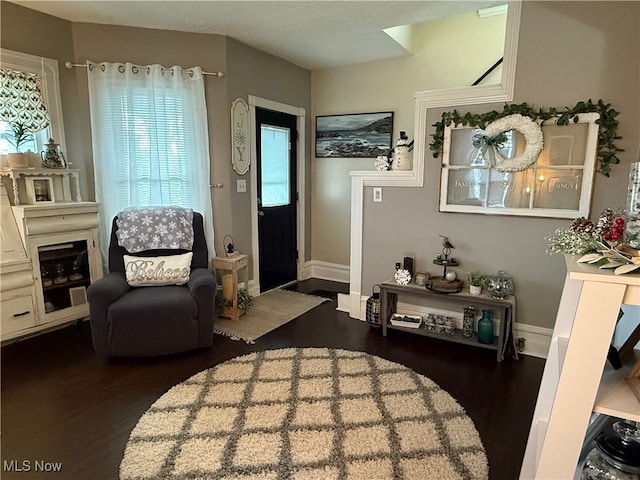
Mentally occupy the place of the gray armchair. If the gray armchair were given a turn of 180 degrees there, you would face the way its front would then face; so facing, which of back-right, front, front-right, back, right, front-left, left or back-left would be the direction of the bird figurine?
right

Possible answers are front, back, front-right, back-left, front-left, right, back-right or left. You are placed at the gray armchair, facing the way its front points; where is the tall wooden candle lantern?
back-left

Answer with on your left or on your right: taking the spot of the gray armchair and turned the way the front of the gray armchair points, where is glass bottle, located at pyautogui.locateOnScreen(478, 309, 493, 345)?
on your left

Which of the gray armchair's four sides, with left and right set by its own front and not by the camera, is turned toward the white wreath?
left

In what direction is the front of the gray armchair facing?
toward the camera

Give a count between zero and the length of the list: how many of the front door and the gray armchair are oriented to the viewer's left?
0

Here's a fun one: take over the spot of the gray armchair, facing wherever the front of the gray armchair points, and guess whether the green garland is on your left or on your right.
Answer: on your left

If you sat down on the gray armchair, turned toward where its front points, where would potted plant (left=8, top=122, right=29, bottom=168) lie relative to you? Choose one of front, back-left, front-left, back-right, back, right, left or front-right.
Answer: back-right

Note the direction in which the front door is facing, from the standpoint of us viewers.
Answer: facing the viewer and to the right of the viewer

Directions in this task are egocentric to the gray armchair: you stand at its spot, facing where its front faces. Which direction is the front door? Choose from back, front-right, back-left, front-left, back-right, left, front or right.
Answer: back-left

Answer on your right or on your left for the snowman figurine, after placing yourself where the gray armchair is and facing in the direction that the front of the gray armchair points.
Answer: on your left

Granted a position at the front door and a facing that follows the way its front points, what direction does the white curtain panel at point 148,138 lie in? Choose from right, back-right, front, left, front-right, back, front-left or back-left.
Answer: right
